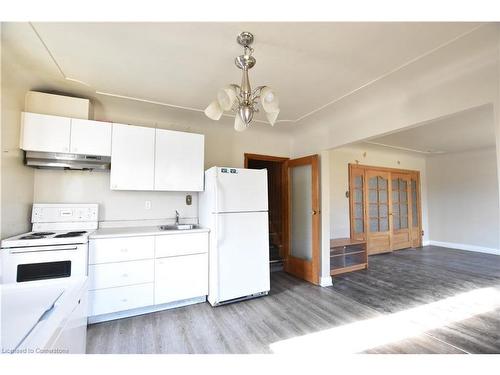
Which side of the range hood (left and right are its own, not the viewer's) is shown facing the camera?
front

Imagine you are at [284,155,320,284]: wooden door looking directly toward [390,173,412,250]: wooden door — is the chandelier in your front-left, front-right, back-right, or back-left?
back-right

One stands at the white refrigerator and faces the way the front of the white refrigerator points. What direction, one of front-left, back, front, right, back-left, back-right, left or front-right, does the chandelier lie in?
front-right

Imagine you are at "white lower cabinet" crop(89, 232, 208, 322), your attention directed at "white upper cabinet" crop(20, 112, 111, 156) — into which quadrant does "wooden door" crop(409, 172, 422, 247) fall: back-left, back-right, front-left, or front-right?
back-right

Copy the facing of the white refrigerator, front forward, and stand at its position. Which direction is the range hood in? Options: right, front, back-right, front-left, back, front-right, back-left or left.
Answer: back-right

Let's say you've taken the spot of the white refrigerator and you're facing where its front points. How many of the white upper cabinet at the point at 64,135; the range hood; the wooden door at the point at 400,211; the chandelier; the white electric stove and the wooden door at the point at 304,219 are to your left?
2

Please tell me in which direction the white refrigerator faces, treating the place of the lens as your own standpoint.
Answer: facing the viewer and to the right of the viewer

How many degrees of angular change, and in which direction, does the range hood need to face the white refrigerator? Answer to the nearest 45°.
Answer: approximately 45° to its left

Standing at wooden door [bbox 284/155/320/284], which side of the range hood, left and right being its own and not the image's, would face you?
left

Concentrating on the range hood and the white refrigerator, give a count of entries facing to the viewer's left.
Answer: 0

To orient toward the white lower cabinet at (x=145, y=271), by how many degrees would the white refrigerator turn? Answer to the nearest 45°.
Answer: approximately 135° to its right
